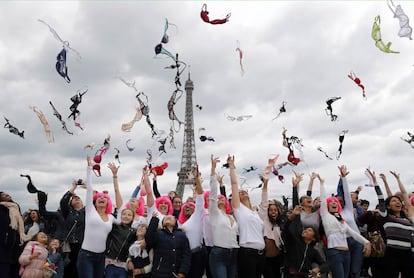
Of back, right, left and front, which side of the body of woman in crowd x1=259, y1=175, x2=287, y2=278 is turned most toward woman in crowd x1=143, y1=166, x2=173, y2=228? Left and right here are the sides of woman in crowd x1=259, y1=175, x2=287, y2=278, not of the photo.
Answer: right

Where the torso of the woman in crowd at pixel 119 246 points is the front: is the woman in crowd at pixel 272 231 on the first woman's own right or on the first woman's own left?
on the first woman's own left

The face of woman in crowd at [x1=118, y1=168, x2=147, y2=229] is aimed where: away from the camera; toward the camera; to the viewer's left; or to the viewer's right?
toward the camera

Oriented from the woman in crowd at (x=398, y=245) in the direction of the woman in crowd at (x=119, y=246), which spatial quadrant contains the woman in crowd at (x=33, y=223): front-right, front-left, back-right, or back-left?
front-right

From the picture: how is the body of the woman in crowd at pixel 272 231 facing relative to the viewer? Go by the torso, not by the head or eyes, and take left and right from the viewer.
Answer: facing the viewer

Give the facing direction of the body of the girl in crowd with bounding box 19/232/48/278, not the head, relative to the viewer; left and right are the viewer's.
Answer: facing the viewer and to the right of the viewer

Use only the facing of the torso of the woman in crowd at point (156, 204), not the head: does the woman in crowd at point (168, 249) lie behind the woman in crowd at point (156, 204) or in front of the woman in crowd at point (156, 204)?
in front

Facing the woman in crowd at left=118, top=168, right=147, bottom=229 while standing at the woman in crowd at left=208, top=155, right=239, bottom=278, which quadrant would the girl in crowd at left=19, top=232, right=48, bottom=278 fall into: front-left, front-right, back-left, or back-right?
front-left

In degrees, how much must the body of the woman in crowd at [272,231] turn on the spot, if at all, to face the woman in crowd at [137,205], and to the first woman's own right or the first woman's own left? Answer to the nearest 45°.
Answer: approximately 90° to the first woman's own right

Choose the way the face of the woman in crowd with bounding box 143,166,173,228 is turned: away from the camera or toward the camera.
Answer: toward the camera

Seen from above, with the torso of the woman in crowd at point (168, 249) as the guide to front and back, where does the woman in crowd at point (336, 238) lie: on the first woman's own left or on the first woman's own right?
on the first woman's own left

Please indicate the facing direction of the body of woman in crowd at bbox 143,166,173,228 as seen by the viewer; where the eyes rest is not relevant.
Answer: toward the camera

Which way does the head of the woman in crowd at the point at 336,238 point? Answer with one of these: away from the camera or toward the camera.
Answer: toward the camera

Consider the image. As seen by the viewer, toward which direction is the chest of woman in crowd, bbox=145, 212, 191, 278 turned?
toward the camera

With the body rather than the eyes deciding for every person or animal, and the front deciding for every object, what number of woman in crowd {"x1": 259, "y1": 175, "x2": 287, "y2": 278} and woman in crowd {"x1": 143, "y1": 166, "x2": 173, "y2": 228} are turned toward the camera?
2

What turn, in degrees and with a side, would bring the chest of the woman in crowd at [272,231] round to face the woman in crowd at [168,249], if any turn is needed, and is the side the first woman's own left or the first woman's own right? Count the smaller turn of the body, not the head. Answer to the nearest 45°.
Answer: approximately 45° to the first woman's own right

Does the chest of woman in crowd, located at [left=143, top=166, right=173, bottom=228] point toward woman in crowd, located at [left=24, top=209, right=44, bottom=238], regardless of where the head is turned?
no

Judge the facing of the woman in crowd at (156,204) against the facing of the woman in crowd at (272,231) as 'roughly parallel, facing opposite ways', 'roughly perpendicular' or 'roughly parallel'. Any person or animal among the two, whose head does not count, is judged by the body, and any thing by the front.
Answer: roughly parallel
